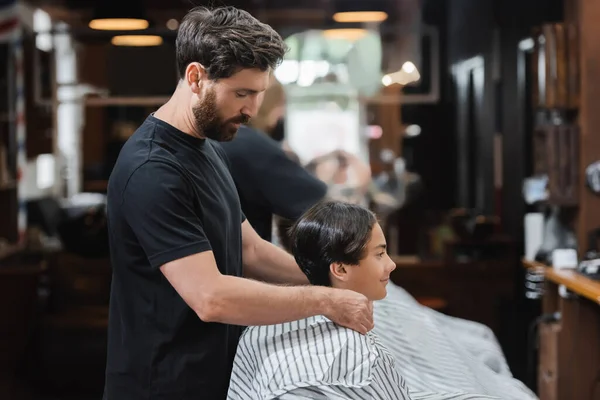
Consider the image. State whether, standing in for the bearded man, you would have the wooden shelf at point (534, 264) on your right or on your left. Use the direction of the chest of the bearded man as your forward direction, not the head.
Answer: on your left

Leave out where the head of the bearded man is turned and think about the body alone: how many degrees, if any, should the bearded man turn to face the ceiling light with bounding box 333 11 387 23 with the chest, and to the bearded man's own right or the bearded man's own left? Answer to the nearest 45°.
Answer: approximately 90° to the bearded man's own left

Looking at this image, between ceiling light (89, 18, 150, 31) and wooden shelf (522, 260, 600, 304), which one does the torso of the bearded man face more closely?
the wooden shelf

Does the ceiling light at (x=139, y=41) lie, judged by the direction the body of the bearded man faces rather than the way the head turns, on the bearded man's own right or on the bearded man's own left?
on the bearded man's own left

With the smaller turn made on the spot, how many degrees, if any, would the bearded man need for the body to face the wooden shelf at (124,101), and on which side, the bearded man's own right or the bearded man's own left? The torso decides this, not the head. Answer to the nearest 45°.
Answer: approximately 90° to the bearded man's own left

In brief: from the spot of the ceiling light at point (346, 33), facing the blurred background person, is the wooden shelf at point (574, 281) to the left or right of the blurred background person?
left

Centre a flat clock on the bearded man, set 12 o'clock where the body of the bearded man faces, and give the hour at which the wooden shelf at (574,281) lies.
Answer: The wooden shelf is roughly at 10 o'clock from the bearded man.

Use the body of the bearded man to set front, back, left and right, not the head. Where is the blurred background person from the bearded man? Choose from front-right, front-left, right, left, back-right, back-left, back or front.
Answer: left

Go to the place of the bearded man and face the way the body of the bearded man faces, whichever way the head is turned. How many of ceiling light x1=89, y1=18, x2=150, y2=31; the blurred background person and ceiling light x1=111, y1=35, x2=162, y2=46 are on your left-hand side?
3

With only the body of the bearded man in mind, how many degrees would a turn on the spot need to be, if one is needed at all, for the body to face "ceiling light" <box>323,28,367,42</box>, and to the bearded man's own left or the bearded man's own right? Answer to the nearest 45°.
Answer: approximately 90° to the bearded man's own left

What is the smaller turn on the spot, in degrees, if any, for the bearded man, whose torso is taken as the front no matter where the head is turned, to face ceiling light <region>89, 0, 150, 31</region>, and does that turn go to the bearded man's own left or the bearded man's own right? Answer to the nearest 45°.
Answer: approximately 90° to the bearded man's own left

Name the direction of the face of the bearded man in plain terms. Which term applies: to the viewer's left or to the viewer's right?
to the viewer's right

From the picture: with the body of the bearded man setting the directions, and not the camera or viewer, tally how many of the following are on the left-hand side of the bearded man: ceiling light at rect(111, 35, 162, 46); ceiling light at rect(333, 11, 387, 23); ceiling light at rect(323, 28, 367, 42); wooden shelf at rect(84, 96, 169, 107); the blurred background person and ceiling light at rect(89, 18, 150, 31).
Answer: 6

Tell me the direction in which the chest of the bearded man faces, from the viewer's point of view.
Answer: to the viewer's right

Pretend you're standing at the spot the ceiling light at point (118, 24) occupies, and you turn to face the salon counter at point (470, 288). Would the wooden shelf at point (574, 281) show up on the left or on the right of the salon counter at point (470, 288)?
right

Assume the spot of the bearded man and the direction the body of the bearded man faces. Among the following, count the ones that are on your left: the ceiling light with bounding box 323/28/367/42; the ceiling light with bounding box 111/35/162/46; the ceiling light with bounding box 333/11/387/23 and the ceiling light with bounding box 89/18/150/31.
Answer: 4
